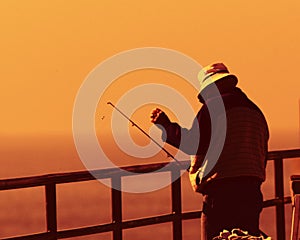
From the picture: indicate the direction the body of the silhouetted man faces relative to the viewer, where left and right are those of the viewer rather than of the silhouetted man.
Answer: facing away from the viewer and to the left of the viewer

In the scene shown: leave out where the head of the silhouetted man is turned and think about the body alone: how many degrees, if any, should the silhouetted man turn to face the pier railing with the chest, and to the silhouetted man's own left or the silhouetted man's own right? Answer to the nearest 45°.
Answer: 0° — they already face it
